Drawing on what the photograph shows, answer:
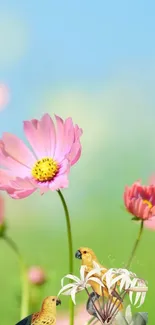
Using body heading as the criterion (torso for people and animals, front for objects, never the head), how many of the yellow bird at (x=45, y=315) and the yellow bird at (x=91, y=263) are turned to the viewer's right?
1

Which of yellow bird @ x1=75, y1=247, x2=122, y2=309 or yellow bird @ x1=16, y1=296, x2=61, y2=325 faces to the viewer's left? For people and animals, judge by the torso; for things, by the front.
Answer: yellow bird @ x1=75, y1=247, x2=122, y2=309

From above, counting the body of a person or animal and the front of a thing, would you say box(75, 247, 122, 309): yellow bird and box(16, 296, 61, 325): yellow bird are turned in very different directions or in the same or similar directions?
very different directions

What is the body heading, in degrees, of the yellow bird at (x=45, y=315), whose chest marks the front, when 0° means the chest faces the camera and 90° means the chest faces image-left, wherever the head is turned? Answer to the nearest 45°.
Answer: approximately 270°

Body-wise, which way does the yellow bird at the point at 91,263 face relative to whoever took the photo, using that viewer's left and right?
facing to the left of the viewer
